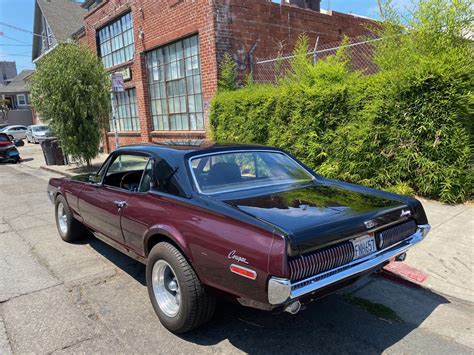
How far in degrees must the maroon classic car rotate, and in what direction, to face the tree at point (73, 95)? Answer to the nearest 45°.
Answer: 0° — it already faces it

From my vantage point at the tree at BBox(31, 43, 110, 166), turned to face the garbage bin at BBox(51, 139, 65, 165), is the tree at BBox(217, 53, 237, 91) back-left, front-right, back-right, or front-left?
back-right

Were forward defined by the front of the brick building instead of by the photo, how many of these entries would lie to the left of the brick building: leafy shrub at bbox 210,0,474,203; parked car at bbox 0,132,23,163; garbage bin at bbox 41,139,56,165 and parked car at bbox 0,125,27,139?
1

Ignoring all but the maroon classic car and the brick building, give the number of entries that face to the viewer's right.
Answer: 0

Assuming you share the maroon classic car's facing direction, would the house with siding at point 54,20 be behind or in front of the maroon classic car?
in front

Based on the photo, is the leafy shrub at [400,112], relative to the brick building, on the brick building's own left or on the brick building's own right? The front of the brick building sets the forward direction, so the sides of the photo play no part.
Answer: on the brick building's own left

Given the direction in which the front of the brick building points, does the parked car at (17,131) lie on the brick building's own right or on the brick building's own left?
on the brick building's own right

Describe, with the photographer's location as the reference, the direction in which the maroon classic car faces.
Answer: facing away from the viewer and to the left of the viewer

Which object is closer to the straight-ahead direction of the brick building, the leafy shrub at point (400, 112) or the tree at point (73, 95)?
the tree

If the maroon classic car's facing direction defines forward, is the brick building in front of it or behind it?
in front

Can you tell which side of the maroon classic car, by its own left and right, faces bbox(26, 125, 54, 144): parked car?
front

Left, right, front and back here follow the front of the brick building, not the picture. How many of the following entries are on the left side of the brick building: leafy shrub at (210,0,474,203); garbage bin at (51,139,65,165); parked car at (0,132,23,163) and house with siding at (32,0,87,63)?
1
